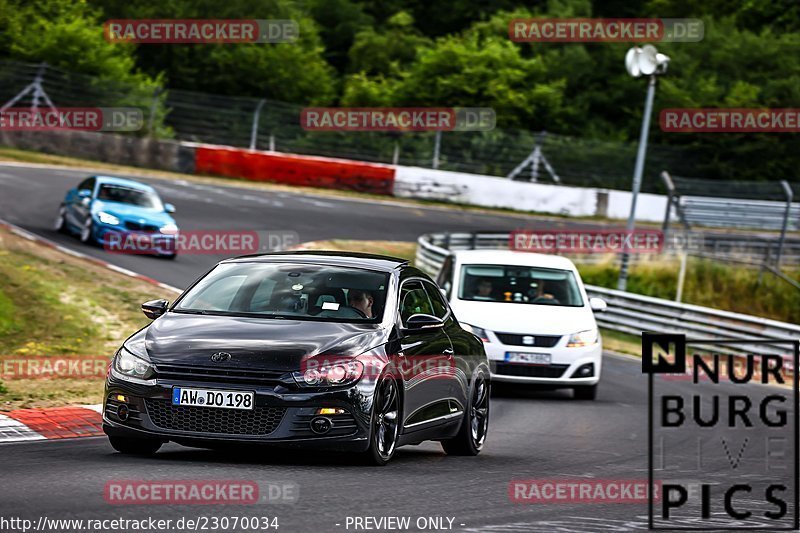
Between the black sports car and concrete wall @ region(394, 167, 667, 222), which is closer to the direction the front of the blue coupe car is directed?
the black sports car

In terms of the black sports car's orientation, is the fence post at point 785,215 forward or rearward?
rearward

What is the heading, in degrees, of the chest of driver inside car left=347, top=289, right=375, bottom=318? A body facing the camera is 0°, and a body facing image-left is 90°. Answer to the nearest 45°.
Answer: approximately 45°

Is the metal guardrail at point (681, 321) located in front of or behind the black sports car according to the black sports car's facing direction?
behind

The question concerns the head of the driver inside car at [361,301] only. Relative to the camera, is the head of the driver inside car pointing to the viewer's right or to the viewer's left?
to the viewer's left

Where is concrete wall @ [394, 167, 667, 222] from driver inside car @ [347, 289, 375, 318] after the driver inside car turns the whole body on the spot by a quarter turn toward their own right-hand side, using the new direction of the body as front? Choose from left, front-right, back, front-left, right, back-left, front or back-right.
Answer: front-right
